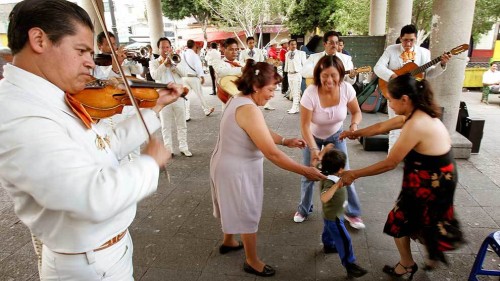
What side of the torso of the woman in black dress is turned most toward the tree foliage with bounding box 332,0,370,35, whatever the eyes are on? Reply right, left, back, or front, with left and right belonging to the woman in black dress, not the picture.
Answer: right

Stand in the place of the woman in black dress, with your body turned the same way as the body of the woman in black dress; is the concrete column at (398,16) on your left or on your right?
on your right

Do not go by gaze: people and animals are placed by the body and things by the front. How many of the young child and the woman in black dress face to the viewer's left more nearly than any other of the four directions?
1

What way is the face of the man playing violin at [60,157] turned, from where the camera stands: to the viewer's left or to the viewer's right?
to the viewer's right

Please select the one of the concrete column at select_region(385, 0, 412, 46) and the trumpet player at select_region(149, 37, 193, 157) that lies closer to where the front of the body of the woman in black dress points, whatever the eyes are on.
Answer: the trumpet player

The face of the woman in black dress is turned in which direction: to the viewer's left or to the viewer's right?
to the viewer's left

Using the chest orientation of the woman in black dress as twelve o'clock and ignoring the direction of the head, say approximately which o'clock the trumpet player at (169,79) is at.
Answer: The trumpet player is roughly at 1 o'clock from the woman in black dress.

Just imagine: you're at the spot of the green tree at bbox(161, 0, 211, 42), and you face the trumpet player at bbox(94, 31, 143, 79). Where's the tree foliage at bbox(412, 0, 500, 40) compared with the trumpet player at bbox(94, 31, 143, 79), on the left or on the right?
left

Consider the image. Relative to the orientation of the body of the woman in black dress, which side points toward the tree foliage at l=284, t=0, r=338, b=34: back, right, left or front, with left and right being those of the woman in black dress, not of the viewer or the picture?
right

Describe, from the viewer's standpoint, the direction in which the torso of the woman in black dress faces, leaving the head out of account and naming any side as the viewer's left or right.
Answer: facing to the left of the viewer

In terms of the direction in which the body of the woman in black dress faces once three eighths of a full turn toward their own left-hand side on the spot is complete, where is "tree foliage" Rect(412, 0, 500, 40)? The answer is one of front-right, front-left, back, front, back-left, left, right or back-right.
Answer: back-left
